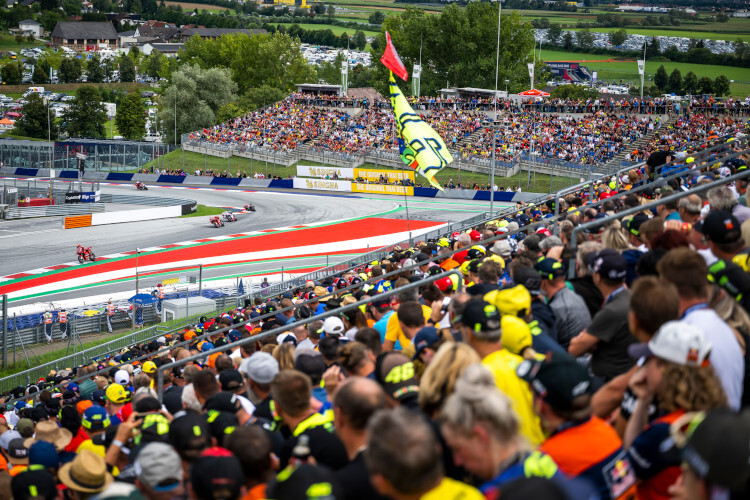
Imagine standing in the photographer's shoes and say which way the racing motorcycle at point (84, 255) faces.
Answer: facing the viewer and to the left of the viewer
